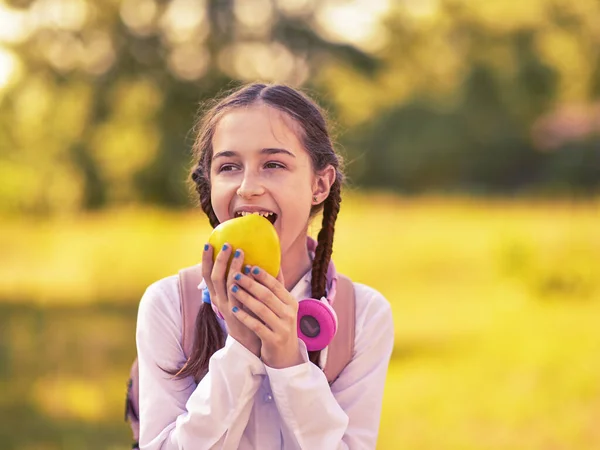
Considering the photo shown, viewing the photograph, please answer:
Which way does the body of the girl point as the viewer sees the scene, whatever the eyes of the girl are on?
toward the camera

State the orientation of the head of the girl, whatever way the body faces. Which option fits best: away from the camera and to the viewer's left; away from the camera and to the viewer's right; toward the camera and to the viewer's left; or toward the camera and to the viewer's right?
toward the camera and to the viewer's left
